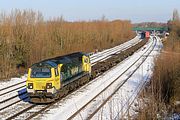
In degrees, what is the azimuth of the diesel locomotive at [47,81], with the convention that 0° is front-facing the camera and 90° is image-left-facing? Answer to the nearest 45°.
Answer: approximately 45°
